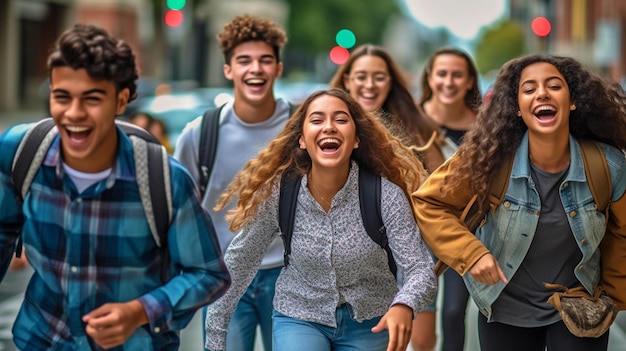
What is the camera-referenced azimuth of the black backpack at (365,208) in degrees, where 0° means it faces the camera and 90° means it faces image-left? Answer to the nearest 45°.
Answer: approximately 180°

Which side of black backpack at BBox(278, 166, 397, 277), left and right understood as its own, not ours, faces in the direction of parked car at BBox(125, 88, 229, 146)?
front
